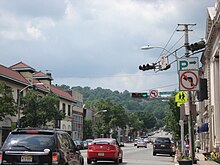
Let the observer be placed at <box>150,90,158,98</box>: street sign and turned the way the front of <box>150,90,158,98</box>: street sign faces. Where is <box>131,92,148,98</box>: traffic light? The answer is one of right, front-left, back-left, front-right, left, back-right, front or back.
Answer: right

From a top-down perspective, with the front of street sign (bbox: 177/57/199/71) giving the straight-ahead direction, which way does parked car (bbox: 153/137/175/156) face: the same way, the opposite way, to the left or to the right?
the opposite way

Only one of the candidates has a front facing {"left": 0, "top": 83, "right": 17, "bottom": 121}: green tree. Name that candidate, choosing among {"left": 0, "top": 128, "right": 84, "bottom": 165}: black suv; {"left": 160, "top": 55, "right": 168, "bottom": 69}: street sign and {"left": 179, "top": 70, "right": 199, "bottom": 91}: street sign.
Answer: the black suv

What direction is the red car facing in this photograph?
away from the camera

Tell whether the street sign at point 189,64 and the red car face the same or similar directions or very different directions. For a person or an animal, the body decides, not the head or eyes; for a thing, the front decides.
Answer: very different directions

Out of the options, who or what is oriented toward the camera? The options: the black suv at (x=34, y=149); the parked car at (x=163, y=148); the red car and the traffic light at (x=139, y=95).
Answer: the traffic light

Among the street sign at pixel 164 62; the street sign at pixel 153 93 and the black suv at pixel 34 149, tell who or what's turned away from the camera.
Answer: the black suv

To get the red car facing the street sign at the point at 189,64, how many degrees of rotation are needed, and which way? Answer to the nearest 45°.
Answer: approximately 135° to its right

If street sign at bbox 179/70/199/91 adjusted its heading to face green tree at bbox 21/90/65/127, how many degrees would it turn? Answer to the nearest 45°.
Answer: approximately 135° to its right

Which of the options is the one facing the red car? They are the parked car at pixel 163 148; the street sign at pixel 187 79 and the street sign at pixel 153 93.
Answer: the street sign at pixel 153 93

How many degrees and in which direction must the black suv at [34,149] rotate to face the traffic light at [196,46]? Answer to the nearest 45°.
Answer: approximately 45° to its right

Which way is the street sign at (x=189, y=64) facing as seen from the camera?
toward the camera

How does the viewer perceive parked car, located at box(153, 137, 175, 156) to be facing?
facing away from the viewer

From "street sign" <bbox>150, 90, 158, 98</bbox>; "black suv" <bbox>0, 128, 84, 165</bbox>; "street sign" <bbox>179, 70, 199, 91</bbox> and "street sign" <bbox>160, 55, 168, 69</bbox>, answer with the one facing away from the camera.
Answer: the black suv

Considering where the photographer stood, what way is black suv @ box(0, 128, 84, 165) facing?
facing away from the viewer

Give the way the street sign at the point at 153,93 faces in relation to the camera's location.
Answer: facing the viewer

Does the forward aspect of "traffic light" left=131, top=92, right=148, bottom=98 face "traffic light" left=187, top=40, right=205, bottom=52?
yes

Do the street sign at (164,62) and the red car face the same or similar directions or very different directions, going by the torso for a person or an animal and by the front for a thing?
very different directions

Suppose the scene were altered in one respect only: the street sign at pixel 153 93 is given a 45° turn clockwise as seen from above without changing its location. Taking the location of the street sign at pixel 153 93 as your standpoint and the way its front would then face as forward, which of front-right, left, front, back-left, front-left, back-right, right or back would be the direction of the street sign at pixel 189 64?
front-left
